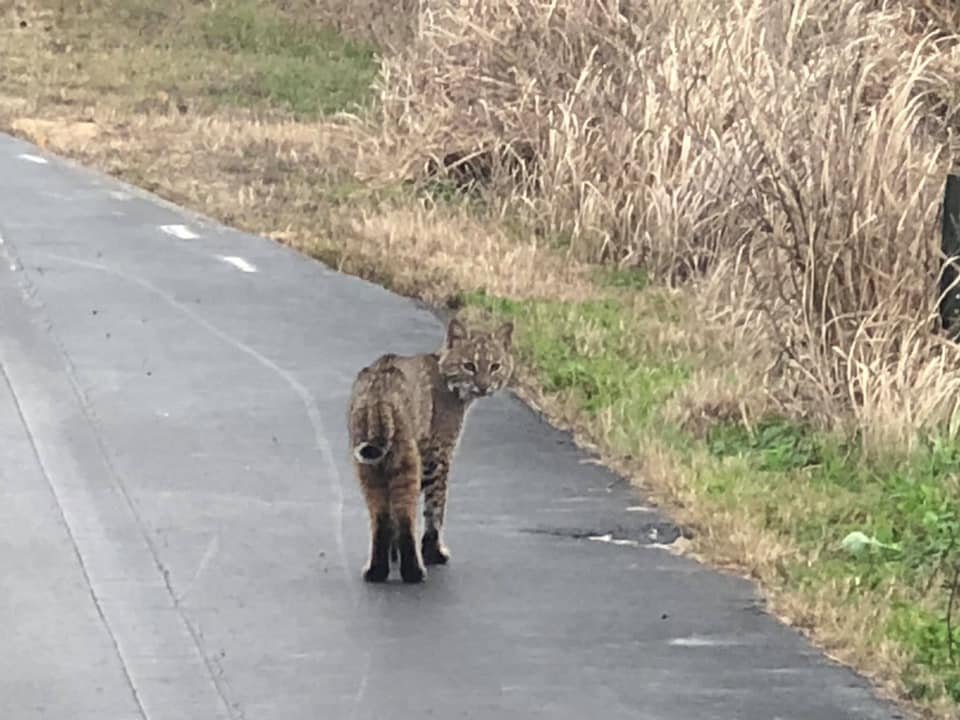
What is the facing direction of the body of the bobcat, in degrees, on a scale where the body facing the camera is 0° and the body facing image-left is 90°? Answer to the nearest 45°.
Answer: approximately 225°
